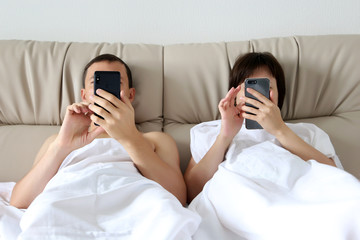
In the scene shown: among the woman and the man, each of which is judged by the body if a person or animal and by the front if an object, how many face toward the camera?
2

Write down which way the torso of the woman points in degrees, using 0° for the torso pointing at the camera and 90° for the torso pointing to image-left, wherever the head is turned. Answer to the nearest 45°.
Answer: approximately 0°
